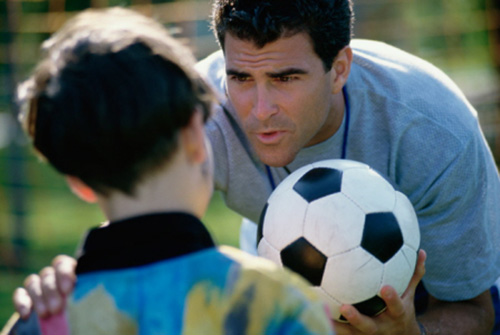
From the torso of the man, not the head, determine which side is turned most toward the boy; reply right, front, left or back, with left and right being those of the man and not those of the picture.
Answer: front

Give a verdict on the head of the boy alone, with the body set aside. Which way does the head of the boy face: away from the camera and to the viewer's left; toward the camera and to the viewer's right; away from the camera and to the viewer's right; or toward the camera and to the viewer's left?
away from the camera and to the viewer's right

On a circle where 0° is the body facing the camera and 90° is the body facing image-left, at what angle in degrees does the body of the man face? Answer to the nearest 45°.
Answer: approximately 45°
